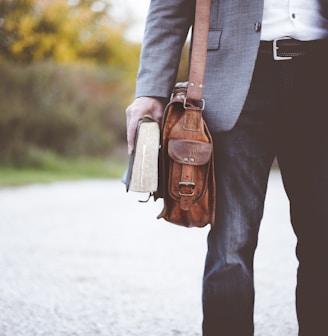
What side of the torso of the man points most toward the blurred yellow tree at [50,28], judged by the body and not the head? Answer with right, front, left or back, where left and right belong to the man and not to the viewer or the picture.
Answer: back

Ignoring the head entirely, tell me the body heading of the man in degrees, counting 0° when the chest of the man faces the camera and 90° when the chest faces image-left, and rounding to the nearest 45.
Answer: approximately 0°
